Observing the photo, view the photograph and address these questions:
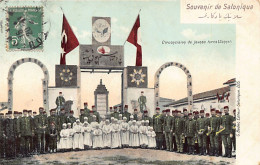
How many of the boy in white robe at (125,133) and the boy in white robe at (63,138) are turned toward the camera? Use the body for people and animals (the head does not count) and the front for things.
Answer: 2

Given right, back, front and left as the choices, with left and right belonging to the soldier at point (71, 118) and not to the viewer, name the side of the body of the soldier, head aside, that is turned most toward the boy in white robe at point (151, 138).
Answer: left

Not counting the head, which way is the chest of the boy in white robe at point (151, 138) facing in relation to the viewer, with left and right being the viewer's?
facing the viewer

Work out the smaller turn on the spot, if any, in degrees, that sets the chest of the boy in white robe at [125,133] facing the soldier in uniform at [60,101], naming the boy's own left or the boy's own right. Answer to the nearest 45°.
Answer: approximately 90° to the boy's own right

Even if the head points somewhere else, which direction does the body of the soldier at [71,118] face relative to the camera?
toward the camera

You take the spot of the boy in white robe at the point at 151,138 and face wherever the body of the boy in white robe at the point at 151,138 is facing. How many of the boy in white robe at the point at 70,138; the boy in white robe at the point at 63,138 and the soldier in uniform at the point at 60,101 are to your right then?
3

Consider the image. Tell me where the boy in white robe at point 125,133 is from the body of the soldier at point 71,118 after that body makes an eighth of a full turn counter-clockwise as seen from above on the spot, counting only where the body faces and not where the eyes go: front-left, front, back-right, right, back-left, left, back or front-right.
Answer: front-left

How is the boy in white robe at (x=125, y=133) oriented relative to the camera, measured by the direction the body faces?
toward the camera

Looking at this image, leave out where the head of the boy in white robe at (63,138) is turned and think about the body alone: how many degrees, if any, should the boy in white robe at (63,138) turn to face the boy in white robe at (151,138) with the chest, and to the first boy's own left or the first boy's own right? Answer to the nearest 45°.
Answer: approximately 90° to the first boy's own left
